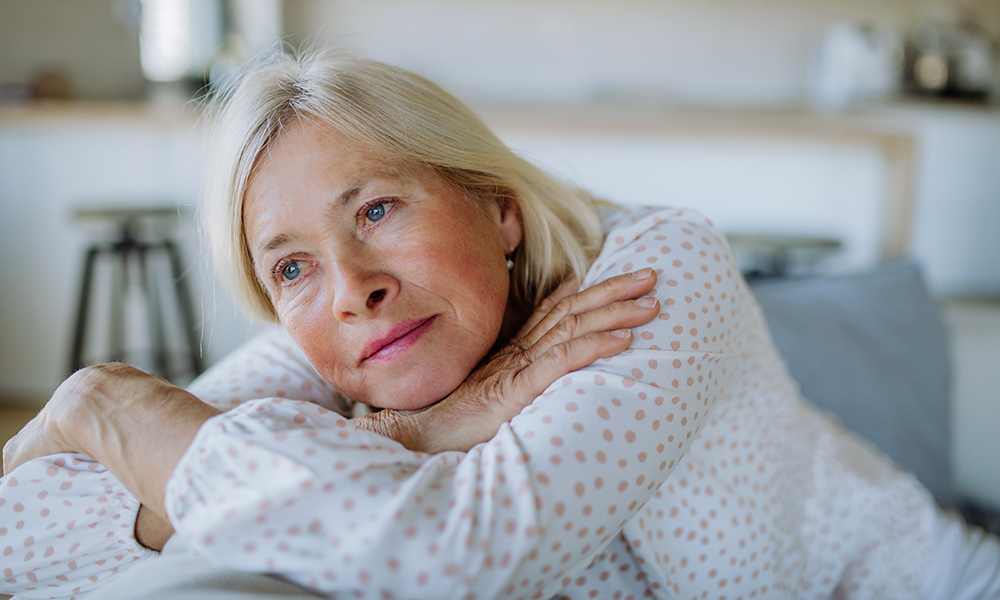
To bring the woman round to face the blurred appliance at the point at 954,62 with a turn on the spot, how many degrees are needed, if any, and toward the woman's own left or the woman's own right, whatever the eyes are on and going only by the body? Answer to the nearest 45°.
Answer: approximately 180°

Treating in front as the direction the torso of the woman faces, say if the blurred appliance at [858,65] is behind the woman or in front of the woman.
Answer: behind

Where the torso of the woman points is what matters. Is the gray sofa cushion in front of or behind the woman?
behind

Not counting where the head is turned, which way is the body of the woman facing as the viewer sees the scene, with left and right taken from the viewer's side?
facing the viewer and to the left of the viewer

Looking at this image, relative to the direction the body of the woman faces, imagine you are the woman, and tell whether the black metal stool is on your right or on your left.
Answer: on your right
